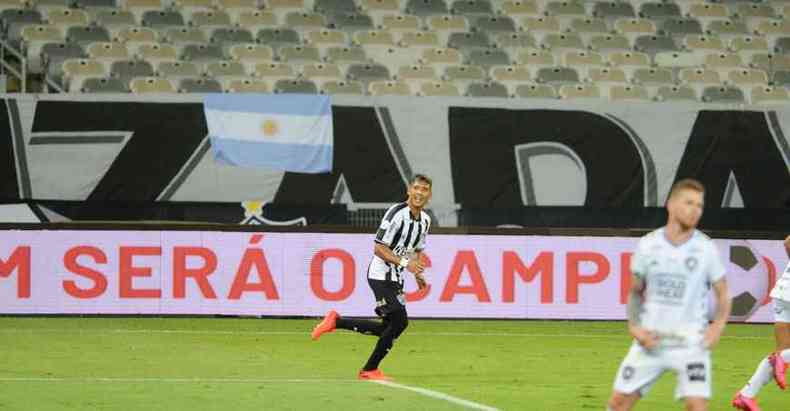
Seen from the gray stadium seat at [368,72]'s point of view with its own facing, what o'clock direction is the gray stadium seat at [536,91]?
the gray stadium seat at [536,91] is roughly at 9 o'clock from the gray stadium seat at [368,72].

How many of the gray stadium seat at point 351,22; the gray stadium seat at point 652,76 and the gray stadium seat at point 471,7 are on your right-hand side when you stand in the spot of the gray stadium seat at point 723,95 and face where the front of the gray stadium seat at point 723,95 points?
3

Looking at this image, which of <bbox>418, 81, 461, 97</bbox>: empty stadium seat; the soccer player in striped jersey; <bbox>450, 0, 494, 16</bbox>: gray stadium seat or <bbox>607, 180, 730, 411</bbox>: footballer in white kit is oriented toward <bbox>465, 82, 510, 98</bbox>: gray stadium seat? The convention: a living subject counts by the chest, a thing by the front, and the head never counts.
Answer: <bbox>450, 0, 494, 16</bbox>: gray stadium seat

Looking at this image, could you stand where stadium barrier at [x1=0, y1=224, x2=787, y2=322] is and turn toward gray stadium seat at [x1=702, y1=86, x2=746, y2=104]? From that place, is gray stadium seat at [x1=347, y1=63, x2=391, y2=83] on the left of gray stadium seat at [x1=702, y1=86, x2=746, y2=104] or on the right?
left

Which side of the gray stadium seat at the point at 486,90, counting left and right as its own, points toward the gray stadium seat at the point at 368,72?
right

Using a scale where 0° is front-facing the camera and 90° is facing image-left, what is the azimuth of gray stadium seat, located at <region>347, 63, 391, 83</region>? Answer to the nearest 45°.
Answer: approximately 0°

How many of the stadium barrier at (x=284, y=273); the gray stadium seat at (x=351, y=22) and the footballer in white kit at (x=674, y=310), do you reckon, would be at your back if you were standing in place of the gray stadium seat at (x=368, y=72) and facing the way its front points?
1

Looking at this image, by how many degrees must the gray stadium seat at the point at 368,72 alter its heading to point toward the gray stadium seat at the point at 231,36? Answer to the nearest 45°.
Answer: approximately 90° to its right

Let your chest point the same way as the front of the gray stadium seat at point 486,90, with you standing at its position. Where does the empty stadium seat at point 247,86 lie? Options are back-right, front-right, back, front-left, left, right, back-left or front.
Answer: right

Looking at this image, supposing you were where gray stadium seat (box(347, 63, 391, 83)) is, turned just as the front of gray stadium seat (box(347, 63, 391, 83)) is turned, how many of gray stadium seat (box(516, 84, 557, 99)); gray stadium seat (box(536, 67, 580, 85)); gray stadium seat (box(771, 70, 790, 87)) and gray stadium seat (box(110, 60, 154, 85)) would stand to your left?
3

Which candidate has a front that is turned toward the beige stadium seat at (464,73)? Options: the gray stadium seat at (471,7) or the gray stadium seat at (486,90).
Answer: the gray stadium seat at (471,7)

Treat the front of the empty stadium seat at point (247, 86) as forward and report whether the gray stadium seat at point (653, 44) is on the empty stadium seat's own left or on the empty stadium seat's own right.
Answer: on the empty stadium seat's own left
